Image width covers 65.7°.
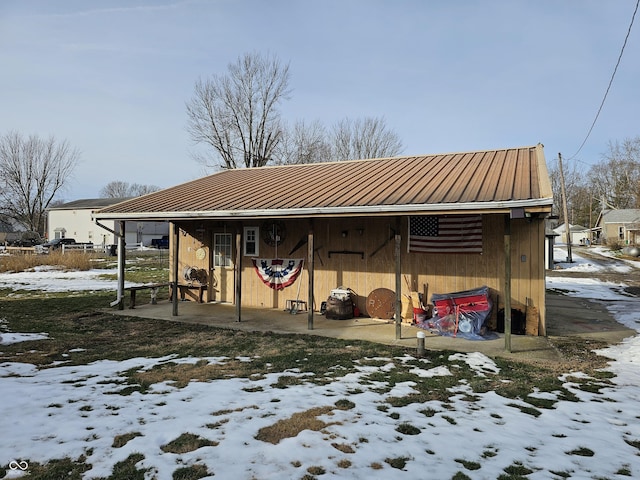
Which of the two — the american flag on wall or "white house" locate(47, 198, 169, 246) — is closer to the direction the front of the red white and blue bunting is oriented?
the american flag on wall

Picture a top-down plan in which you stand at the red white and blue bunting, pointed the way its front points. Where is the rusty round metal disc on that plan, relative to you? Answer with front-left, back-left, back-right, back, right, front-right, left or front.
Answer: front-left

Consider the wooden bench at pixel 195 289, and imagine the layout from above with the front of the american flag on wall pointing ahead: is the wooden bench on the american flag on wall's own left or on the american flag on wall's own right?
on the american flag on wall's own right

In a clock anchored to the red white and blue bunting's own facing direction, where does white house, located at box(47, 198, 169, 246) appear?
The white house is roughly at 5 o'clock from the red white and blue bunting.

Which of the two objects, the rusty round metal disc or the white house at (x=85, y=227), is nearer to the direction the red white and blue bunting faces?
the rusty round metal disc

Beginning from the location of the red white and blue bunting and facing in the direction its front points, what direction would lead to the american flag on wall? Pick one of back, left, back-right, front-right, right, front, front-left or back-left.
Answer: front-left

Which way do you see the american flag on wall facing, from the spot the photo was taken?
facing the viewer

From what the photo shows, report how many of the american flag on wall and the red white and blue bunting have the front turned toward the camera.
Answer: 2

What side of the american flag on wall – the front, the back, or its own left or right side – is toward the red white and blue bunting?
right

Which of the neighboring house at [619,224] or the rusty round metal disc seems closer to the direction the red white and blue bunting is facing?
the rusty round metal disc

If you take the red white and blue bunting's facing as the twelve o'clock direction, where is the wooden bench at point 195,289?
The wooden bench is roughly at 4 o'clock from the red white and blue bunting.

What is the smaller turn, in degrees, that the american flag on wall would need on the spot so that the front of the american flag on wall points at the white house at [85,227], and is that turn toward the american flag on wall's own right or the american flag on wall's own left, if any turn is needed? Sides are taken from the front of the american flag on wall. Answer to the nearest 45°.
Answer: approximately 135° to the american flag on wall's own right

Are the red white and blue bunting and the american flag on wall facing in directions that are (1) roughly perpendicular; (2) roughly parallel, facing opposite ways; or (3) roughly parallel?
roughly parallel

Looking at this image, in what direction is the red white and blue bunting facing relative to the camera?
toward the camera
